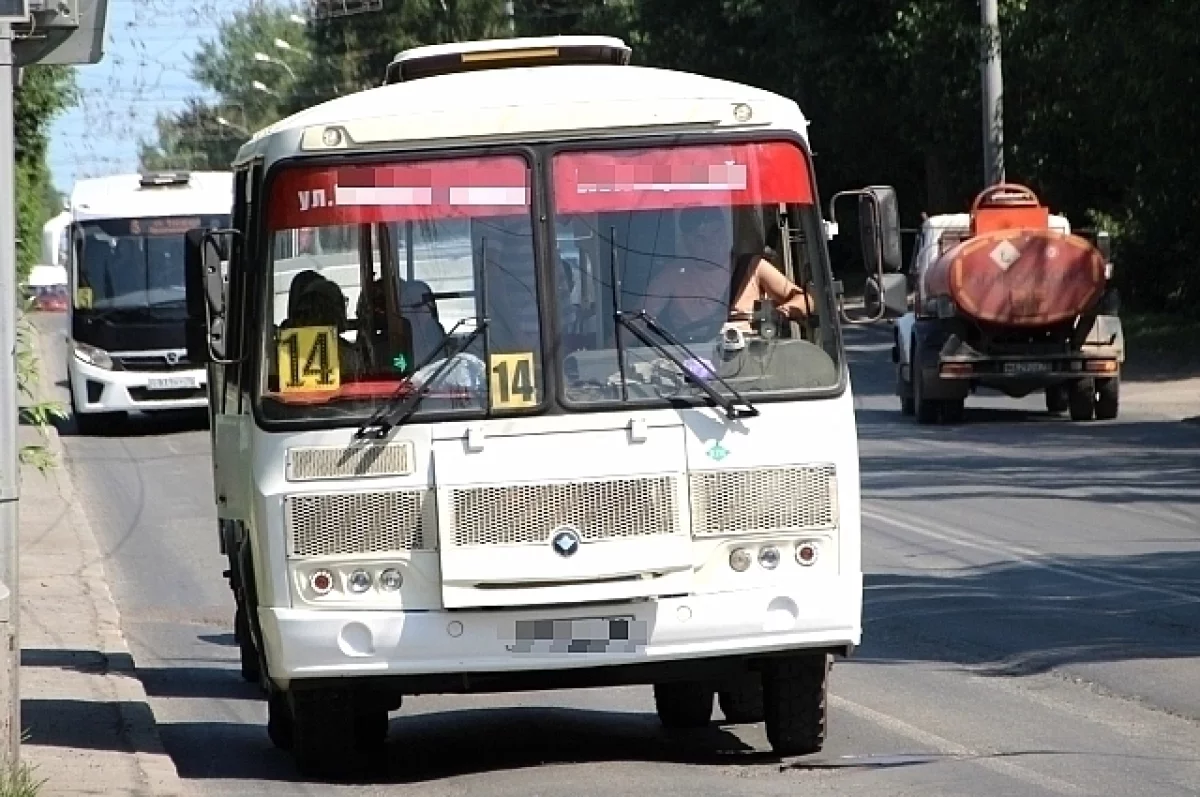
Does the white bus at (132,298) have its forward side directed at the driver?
yes

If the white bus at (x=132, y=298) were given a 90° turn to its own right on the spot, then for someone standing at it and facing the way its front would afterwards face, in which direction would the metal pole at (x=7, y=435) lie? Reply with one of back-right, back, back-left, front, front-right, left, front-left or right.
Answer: left

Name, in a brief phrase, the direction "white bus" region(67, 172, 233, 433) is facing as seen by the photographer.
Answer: facing the viewer

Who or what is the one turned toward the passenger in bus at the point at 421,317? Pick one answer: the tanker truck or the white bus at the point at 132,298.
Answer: the white bus

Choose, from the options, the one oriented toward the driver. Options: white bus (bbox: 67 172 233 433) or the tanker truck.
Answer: the white bus

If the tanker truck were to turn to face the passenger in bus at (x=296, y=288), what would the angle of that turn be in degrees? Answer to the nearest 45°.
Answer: approximately 180°

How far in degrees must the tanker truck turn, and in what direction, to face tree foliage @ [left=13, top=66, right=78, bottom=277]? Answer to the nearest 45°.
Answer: approximately 45° to its left

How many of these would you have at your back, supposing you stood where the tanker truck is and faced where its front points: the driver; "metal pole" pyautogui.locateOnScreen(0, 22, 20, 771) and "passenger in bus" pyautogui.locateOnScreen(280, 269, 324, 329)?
3

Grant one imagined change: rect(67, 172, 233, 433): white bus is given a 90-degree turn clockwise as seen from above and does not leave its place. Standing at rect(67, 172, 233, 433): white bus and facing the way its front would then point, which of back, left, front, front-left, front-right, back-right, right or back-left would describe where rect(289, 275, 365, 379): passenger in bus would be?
left

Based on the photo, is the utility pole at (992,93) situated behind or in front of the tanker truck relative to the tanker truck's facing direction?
in front

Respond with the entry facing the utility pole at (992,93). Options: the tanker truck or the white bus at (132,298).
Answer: the tanker truck

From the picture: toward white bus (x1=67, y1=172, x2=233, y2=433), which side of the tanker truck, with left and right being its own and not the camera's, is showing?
left

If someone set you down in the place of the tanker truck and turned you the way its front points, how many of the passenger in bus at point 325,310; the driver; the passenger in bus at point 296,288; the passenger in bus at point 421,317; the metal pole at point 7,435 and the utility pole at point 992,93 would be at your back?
5

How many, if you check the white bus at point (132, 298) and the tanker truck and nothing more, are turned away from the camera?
1

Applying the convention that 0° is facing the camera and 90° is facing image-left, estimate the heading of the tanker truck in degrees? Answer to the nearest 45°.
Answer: approximately 180°

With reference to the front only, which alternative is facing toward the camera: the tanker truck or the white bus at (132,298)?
the white bus

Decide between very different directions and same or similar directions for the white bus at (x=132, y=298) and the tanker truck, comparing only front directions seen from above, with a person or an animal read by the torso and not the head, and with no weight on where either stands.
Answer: very different directions

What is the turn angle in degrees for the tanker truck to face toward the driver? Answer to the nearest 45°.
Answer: approximately 180°

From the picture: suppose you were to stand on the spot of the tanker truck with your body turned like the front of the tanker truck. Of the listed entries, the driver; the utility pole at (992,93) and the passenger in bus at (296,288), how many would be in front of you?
1
